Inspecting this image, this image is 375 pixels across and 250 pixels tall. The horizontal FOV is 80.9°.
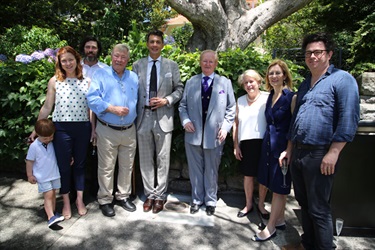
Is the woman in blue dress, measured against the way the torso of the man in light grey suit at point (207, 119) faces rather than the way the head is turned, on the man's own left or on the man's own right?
on the man's own left

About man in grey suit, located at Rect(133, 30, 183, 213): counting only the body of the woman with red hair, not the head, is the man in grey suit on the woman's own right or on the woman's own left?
on the woman's own left

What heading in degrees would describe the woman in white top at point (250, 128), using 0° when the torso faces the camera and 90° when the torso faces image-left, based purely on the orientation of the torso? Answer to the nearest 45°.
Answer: approximately 0°

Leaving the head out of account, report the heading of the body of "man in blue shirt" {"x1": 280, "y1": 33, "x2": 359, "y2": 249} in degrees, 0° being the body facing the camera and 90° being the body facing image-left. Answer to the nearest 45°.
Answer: approximately 45°

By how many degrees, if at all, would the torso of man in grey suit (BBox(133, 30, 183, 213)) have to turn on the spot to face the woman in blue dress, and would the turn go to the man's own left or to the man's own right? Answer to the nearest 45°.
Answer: approximately 45° to the man's own left

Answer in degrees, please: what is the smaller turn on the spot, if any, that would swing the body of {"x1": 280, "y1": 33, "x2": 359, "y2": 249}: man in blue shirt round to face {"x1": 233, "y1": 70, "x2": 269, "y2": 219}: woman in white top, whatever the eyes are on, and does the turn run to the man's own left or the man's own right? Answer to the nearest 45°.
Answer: approximately 90° to the man's own right

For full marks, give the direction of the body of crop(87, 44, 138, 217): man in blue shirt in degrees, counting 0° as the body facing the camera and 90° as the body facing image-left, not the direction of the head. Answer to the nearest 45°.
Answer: approximately 315°
